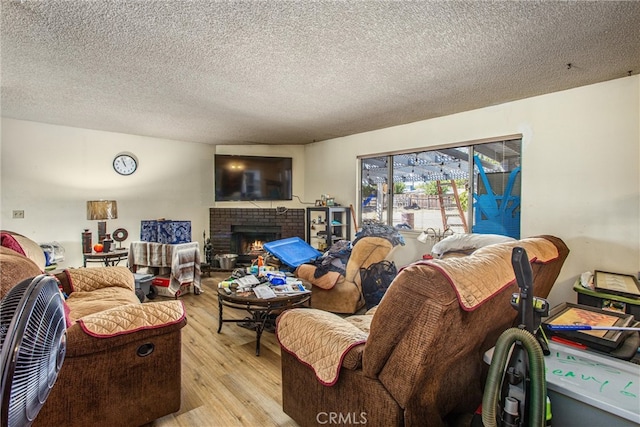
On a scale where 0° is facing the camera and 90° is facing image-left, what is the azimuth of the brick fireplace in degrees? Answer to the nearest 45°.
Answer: approximately 0°

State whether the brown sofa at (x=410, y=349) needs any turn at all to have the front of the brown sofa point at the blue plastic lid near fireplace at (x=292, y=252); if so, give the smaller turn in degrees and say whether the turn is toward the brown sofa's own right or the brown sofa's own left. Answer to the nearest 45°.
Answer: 0° — it already faces it

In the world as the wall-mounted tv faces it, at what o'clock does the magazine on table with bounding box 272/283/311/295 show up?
The magazine on table is roughly at 12 o'clock from the wall-mounted tv.

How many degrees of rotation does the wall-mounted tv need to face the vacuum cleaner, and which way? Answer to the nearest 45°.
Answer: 0° — it already faces it

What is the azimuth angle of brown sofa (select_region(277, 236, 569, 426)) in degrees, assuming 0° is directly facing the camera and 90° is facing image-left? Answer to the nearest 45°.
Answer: approximately 135°

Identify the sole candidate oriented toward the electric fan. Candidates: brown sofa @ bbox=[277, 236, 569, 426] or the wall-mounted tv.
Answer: the wall-mounted tv

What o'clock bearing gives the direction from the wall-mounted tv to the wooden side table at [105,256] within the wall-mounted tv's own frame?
The wooden side table is roughly at 2 o'clock from the wall-mounted tv.

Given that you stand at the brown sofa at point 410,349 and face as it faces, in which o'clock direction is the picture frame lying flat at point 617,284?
The picture frame lying flat is roughly at 3 o'clock from the brown sofa.

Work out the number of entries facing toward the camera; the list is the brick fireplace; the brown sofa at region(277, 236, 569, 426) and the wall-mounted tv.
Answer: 2

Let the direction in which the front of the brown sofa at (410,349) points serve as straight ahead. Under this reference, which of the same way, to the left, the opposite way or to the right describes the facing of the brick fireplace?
the opposite way
